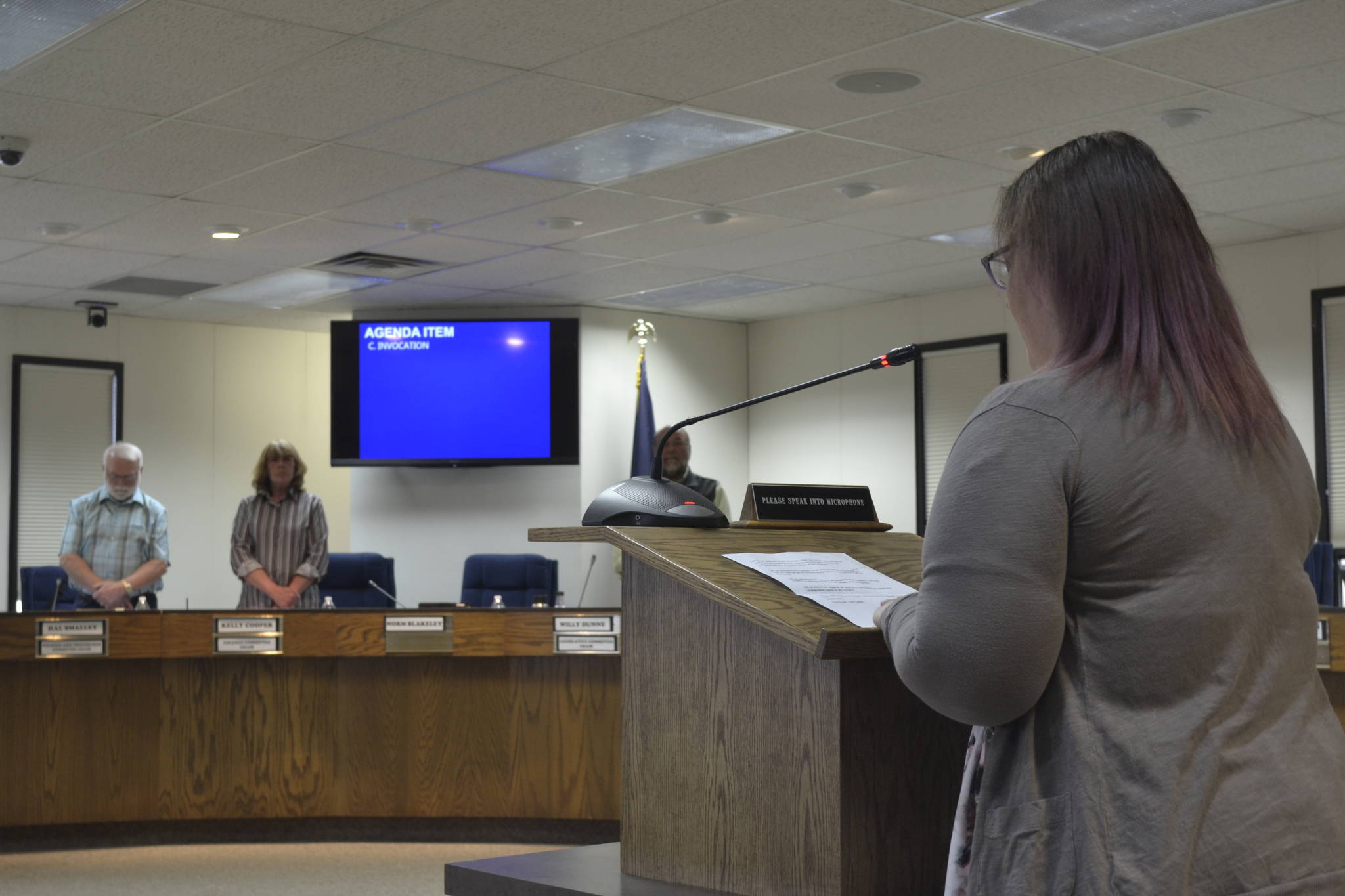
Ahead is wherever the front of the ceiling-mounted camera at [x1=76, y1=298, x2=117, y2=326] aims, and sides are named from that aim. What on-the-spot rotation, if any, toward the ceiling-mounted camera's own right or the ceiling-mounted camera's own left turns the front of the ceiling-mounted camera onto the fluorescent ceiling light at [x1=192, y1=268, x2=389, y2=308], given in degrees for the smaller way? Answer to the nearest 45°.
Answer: approximately 45° to the ceiling-mounted camera's own left

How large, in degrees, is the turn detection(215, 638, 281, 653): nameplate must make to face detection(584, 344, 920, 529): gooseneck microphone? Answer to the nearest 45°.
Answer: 0° — it already faces it

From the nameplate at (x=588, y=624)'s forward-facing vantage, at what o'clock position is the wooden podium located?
The wooden podium is roughly at 12 o'clock from the nameplate.

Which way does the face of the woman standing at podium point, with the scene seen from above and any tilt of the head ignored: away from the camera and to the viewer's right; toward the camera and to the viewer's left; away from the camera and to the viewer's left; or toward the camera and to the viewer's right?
away from the camera and to the viewer's left

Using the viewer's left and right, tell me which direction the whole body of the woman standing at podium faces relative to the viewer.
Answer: facing away from the viewer and to the left of the viewer

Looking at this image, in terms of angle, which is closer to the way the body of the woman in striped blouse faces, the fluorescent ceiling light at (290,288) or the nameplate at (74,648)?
the nameplate

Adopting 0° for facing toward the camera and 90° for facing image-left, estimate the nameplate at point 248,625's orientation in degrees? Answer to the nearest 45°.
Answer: approximately 0°

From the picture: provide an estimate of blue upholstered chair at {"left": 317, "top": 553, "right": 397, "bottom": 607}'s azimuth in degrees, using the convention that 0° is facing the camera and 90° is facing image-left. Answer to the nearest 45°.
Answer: approximately 0°

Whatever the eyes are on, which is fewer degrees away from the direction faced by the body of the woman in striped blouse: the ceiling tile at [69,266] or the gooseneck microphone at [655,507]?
the gooseneck microphone
